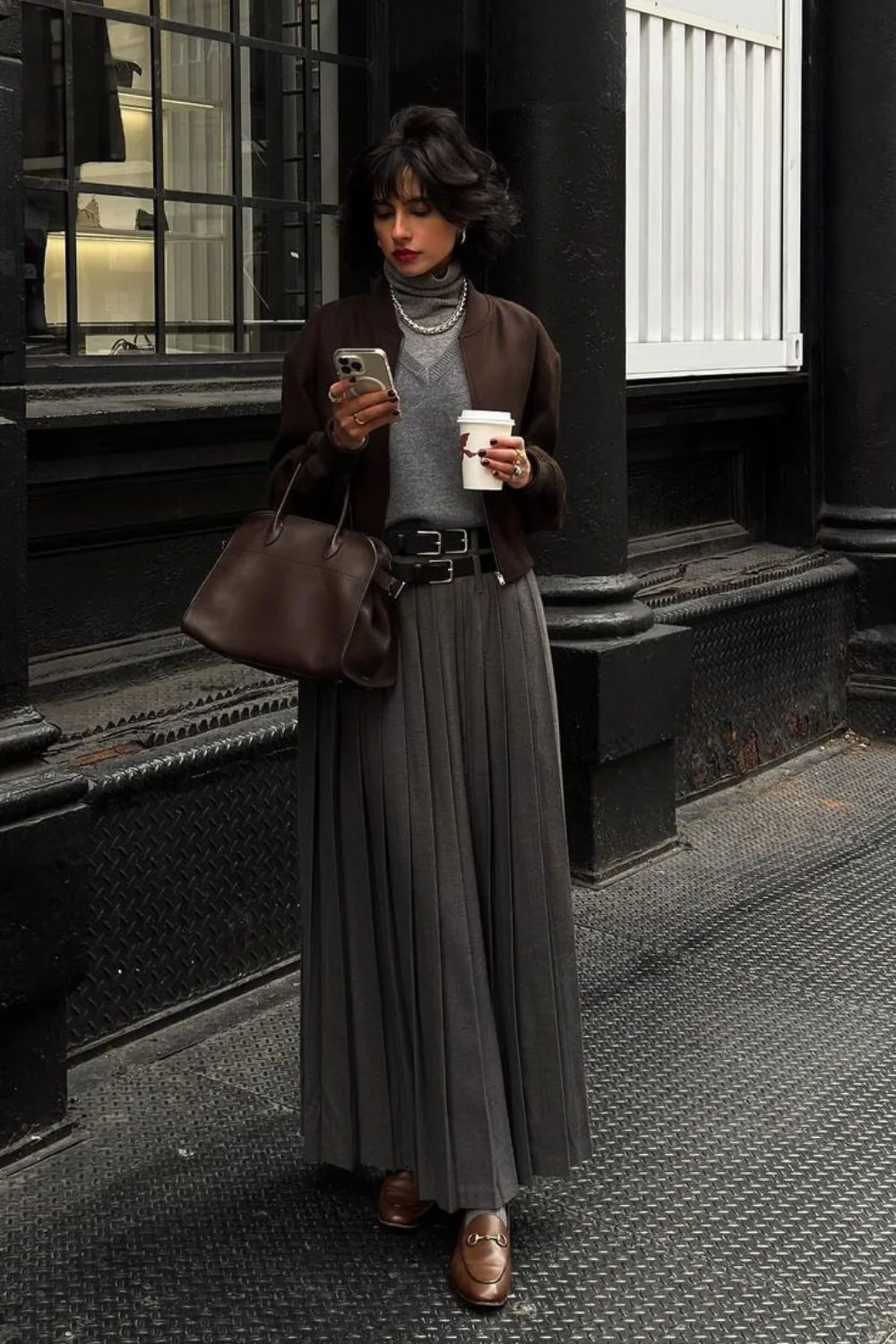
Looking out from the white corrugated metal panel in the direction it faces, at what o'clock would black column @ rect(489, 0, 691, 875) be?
The black column is roughly at 2 o'clock from the white corrugated metal panel.

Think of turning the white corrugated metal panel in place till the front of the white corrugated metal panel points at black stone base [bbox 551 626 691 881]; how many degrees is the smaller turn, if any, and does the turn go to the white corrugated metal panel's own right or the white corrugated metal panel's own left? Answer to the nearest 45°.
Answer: approximately 45° to the white corrugated metal panel's own right

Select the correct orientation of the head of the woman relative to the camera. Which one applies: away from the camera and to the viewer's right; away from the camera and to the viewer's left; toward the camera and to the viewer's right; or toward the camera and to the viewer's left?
toward the camera and to the viewer's left

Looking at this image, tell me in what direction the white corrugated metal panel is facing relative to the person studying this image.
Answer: facing the viewer and to the right of the viewer

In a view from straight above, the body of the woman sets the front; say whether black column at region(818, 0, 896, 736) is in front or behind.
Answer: behind

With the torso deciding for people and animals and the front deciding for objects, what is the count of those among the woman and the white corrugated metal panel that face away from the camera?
0

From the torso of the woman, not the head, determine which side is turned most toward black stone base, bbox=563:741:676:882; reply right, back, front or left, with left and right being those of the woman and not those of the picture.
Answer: back

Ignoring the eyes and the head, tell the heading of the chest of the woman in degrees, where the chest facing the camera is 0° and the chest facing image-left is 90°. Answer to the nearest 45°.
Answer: approximately 0°
